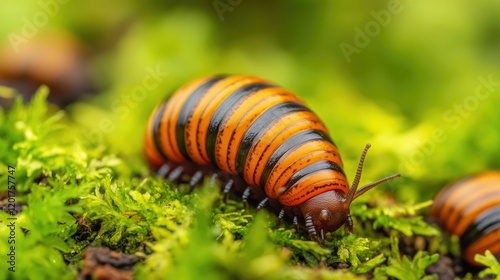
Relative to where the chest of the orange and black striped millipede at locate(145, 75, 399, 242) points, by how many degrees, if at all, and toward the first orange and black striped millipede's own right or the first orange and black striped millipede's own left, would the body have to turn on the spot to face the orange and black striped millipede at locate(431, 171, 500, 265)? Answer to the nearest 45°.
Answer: approximately 45° to the first orange and black striped millipede's own left

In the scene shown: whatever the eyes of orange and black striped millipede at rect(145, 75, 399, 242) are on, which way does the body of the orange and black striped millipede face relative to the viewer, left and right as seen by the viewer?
facing the viewer and to the right of the viewer
